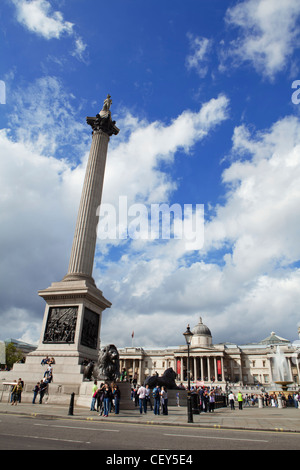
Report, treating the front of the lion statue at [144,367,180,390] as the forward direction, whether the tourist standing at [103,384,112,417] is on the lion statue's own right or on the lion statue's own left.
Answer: on the lion statue's own right

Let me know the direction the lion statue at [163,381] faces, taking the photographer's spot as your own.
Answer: facing to the right of the viewer

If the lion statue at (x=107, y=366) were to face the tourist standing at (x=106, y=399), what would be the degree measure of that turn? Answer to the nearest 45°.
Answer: approximately 45° to its right

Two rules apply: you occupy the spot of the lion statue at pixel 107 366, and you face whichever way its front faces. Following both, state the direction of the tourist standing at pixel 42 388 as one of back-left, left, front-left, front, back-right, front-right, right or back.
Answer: back-right

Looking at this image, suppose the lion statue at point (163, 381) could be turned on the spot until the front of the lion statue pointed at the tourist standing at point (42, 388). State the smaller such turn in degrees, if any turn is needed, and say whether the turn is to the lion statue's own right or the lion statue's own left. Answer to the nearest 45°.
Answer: approximately 135° to the lion statue's own right

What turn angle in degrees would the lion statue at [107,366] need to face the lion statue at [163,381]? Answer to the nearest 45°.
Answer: approximately 90° to its left

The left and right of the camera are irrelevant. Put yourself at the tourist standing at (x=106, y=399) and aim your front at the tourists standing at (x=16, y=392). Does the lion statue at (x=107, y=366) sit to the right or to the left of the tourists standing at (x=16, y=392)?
right
